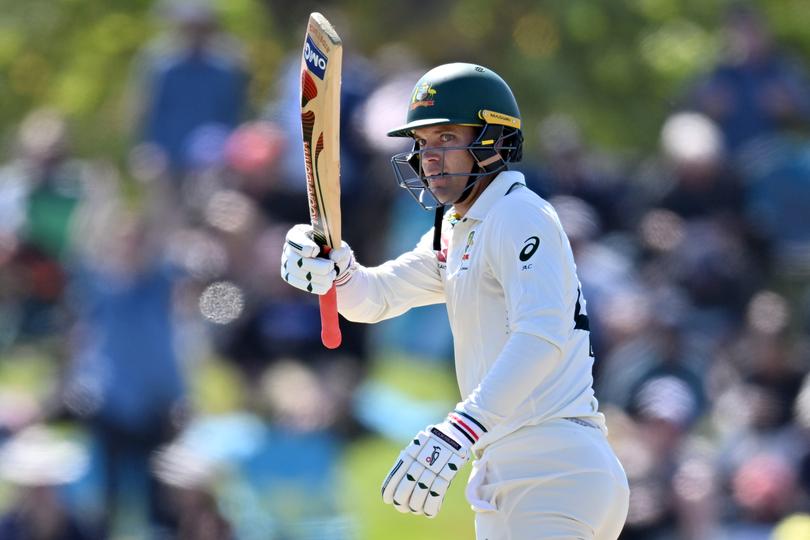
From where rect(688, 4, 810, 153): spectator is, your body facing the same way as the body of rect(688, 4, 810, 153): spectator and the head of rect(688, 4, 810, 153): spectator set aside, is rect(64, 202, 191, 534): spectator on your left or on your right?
on your right

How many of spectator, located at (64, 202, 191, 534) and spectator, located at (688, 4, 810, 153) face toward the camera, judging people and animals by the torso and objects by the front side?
2

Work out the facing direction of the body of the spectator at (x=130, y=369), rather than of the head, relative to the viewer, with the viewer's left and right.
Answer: facing the viewer

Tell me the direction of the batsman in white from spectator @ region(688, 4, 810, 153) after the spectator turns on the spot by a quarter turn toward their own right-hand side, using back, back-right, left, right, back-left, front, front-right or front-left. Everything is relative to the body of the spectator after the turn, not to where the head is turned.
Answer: left

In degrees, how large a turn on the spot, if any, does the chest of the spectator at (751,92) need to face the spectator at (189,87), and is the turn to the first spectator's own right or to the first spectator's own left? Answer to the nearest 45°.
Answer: approximately 90° to the first spectator's own right

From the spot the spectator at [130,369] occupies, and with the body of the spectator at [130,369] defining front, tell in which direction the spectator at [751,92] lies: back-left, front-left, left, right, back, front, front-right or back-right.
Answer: left

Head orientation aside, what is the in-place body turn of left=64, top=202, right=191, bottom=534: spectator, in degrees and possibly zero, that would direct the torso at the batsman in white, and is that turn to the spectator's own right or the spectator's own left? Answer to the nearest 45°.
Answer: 0° — they already face them
